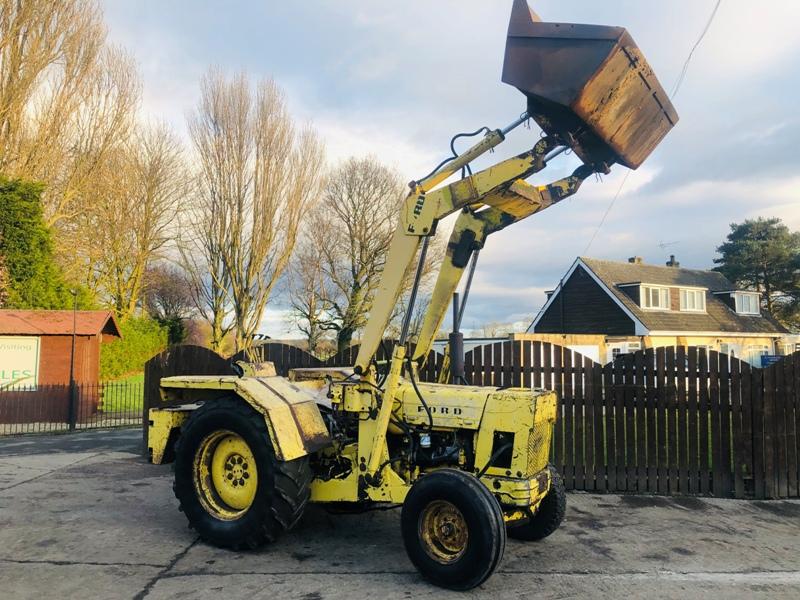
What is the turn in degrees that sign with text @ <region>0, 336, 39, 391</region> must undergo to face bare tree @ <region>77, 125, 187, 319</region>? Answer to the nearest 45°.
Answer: approximately 180°

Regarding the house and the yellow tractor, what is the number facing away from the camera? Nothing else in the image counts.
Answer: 0

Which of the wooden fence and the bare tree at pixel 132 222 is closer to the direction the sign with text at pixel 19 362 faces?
the wooden fence

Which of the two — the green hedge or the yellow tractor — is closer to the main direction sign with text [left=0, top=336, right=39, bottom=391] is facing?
the yellow tractor

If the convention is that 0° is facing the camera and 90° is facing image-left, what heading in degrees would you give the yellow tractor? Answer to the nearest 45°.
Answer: approximately 315°

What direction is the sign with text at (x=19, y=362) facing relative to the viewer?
toward the camera

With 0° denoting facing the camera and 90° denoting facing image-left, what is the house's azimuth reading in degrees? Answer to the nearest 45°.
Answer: approximately 315°

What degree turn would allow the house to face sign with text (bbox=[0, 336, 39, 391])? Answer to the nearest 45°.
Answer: approximately 90° to its right

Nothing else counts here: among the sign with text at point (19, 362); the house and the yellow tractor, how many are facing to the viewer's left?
0

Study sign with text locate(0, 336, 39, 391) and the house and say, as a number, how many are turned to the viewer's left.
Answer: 0

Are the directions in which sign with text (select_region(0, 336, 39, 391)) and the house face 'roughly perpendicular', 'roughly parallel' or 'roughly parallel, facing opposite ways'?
roughly parallel
